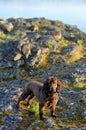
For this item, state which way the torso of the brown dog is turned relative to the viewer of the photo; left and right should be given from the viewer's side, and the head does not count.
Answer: facing the viewer and to the right of the viewer

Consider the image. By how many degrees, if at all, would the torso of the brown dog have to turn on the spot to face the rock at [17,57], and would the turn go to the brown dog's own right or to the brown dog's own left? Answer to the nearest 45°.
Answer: approximately 135° to the brown dog's own left

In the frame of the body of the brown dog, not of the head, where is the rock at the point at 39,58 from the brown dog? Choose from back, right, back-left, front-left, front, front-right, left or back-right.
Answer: back-left
